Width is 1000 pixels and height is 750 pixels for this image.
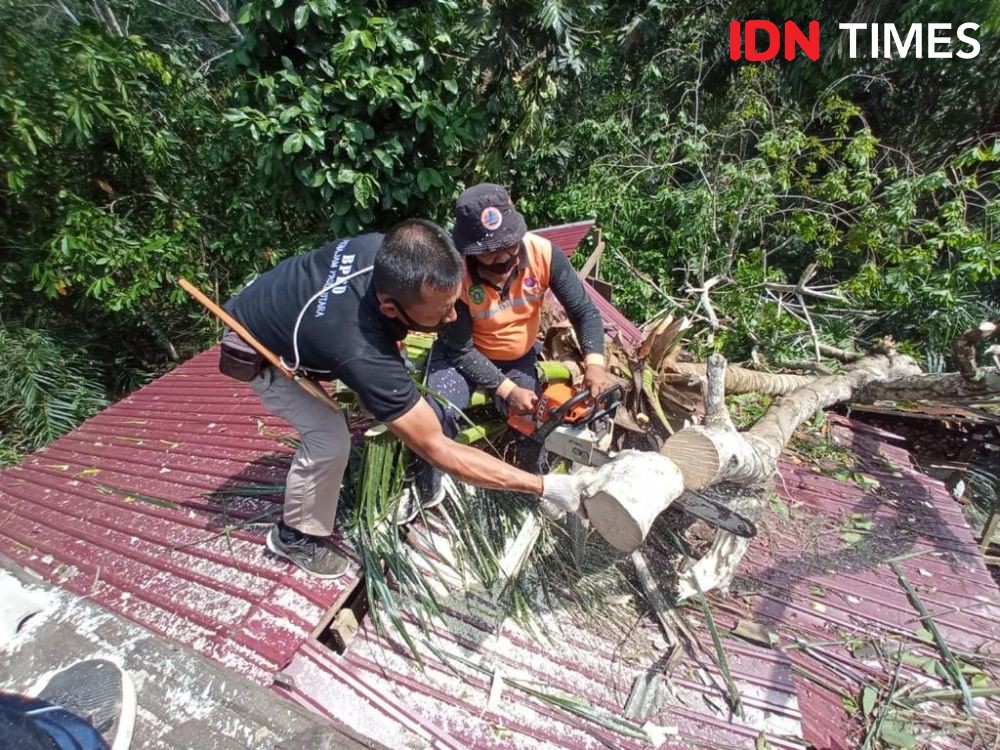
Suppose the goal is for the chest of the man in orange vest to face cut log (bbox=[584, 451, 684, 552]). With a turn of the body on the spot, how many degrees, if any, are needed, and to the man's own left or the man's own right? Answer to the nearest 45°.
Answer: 0° — they already face it

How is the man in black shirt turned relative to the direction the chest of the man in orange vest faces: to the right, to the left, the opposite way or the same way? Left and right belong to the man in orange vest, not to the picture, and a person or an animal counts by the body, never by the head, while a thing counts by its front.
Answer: to the left

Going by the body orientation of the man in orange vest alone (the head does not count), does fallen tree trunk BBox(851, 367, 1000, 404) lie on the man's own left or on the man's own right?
on the man's own left

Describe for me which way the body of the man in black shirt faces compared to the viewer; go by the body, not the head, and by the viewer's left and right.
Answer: facing to the right of the viewer

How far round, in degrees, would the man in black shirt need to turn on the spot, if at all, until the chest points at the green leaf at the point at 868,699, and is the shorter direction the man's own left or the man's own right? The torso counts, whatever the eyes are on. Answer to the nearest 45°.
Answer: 0° — they already face it

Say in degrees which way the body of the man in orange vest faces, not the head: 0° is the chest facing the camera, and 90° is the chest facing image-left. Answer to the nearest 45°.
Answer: approximately 0°

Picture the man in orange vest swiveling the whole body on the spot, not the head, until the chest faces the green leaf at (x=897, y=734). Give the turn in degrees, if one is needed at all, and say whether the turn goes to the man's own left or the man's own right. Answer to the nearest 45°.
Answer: approximately 45° to the man's own left
